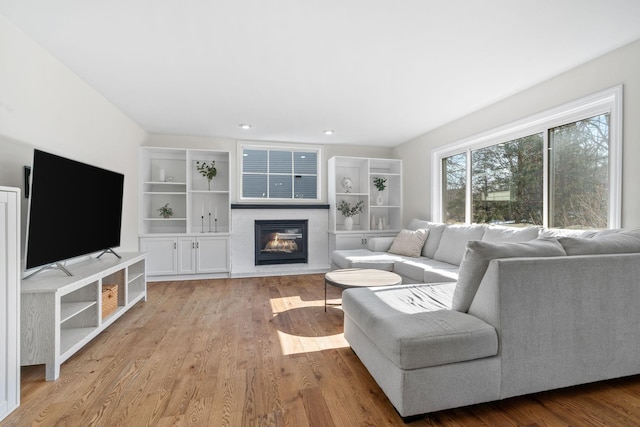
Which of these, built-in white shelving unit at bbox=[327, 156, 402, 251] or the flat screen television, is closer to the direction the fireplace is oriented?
the flat screen television

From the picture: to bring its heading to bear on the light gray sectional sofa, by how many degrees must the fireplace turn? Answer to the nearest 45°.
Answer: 0° — it already faces it

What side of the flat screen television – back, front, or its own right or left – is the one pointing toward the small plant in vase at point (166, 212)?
left

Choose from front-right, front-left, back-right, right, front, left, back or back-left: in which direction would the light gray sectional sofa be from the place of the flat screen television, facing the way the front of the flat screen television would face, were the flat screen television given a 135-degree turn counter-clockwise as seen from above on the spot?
back-right

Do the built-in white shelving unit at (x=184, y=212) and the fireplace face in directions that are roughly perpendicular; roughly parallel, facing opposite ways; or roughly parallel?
roughly parallel

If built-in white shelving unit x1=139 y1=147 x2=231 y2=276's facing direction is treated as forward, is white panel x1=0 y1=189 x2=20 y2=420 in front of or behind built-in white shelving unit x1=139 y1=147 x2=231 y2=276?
in front

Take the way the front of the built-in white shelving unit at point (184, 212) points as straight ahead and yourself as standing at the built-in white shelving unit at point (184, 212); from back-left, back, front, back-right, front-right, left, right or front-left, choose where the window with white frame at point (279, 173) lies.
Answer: left

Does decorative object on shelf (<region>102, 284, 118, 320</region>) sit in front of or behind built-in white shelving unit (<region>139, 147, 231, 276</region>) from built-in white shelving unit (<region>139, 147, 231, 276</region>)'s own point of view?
in front

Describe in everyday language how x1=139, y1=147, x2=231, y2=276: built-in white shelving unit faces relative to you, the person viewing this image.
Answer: facing the viewer

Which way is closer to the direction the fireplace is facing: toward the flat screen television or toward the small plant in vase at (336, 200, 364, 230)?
the flat screen television

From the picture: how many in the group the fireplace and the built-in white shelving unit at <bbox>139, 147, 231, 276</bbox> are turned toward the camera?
2

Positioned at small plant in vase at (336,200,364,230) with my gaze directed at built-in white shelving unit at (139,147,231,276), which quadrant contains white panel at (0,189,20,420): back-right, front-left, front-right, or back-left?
front-left

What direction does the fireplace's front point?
toward the camera

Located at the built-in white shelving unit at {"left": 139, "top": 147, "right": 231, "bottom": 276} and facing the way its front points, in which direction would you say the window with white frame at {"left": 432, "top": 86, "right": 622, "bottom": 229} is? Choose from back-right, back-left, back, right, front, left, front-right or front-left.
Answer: front-left

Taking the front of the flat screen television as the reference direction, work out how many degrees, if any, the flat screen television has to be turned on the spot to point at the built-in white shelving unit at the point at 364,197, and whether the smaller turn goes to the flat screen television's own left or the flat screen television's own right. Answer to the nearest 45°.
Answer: approximately 45° to the flat screen television's own left

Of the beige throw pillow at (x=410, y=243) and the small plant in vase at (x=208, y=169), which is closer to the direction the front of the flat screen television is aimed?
the beige throw pillow
